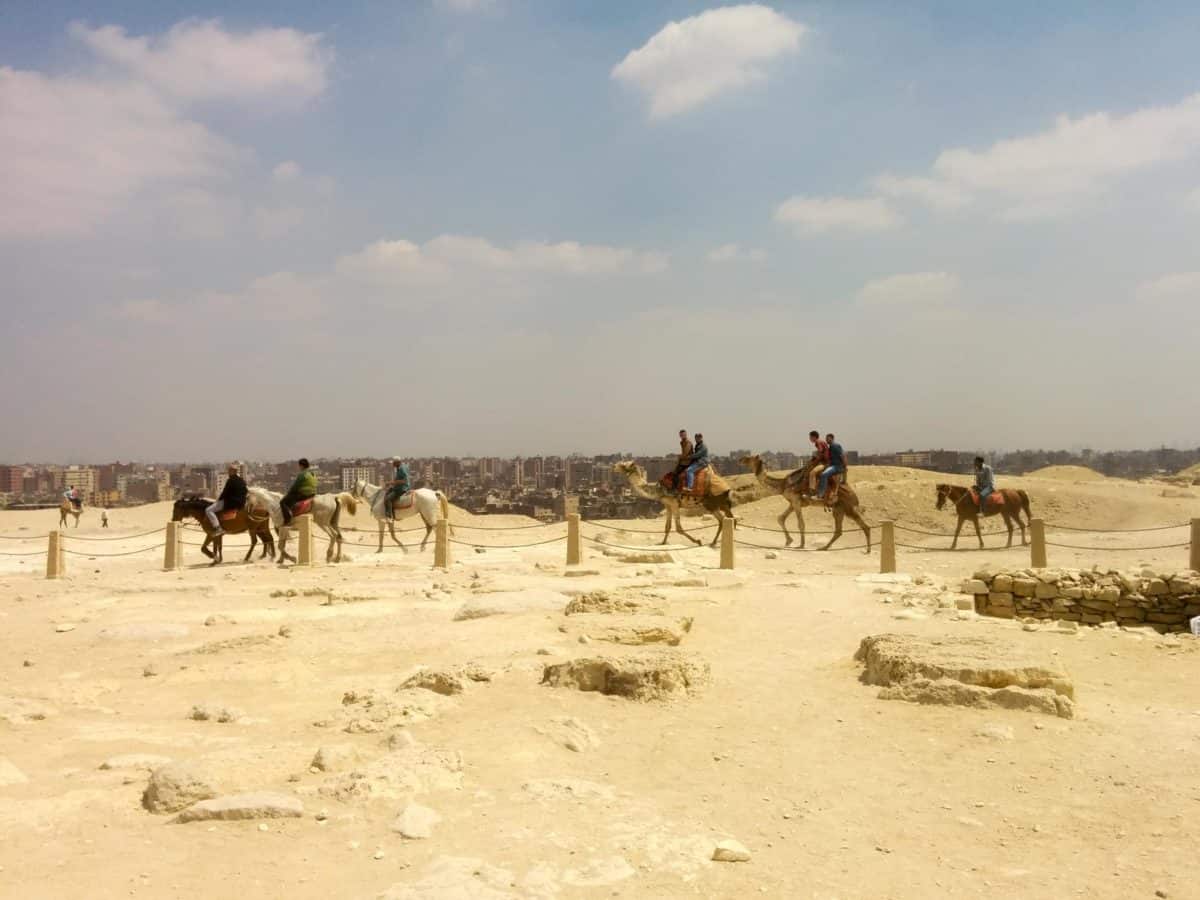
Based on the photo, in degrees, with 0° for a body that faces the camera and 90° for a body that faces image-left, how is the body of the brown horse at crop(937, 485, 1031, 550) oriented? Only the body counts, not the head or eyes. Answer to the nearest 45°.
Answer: approximately 90°

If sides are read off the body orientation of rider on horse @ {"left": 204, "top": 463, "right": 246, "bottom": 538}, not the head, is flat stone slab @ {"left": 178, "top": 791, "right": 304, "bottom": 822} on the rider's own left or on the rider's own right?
on the rider's own left

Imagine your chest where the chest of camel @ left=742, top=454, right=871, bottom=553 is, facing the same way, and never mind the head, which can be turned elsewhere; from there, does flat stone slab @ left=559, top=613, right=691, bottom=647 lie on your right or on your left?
on your left

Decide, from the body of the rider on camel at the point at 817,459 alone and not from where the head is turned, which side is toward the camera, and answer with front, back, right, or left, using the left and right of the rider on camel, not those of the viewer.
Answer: left

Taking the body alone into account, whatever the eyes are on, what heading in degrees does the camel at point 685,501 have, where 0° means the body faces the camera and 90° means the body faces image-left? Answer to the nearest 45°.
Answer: approximately 90°

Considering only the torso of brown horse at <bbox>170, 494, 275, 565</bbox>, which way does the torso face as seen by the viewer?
to the viewer's left

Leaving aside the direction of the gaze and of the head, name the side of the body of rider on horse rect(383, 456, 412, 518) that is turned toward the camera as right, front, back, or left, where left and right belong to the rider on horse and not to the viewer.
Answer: left

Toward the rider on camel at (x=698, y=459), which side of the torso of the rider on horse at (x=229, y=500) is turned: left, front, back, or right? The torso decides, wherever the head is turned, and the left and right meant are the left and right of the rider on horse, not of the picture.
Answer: back

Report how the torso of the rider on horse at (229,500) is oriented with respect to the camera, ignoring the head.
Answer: to the viewer's left

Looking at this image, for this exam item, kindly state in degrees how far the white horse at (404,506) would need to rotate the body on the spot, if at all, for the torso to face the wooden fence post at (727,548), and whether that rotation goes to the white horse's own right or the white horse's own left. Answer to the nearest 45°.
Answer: approximately 135° to the white horse's own left

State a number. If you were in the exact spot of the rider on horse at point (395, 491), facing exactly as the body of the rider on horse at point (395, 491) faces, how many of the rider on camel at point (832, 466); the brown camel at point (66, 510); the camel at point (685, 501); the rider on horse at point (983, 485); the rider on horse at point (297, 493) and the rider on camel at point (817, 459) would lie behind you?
4

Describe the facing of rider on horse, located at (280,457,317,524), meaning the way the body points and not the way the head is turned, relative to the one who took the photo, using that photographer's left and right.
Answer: facing to the left of the viewer
